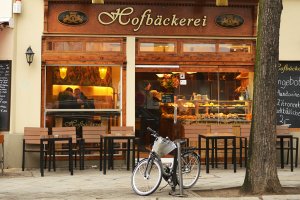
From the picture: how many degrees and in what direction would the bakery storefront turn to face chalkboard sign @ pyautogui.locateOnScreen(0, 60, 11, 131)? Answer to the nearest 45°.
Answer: approximately 90° to its right

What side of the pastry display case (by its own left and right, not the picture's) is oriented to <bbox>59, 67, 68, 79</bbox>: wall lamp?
right

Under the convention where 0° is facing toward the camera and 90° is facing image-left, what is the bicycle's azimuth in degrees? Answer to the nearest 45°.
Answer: approximately 45°

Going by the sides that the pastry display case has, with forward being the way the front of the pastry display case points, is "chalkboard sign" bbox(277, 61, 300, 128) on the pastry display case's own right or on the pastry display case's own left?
on the pastry display case's own left

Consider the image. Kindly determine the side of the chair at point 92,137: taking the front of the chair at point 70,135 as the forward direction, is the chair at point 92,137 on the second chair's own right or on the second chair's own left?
on the second chair's own left

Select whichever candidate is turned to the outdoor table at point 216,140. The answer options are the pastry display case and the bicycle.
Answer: the pastry display case
